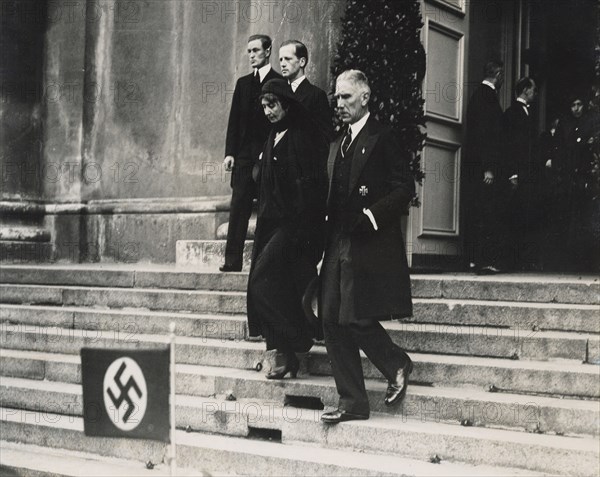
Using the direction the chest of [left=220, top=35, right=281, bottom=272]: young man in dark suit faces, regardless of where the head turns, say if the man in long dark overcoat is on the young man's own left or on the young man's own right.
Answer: on the young man's own left

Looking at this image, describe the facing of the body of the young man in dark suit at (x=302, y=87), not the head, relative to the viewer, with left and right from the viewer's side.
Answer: facing the viewer and to the left of the viewer

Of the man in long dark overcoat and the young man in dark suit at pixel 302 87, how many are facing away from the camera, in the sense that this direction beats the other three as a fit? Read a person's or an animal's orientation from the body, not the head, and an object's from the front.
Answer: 0

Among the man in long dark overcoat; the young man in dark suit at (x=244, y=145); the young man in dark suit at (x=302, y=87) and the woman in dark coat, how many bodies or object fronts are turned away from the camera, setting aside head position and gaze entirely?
0

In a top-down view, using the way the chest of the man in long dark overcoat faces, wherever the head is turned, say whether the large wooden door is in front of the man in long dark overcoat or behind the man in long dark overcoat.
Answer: behind

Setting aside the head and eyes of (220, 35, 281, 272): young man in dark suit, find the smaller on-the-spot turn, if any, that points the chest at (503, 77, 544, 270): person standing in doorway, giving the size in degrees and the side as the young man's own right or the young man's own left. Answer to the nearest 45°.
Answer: approximately 135° to the young man's own left

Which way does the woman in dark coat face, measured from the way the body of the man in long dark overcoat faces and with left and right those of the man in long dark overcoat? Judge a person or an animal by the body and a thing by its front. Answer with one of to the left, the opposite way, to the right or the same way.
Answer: the same way

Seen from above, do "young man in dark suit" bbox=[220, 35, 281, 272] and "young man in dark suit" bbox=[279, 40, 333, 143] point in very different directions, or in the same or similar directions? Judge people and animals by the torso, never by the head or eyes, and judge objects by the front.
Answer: same or similar directions

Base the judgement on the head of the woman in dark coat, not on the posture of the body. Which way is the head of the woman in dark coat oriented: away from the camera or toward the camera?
toward the camera

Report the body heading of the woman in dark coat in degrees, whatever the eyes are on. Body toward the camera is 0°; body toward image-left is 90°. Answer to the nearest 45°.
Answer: approximately 45°

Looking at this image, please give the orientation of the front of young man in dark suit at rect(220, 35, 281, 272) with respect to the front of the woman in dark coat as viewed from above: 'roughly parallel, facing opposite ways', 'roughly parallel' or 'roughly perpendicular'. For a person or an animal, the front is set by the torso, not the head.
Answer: roughly parallel

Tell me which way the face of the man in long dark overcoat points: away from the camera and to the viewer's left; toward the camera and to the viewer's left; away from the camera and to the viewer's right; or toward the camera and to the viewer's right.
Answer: toward the camera and to the viewer's left
